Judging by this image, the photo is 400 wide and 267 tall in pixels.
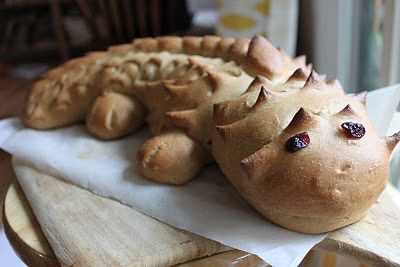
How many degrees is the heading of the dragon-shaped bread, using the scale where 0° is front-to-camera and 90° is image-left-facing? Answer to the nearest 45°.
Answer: approximately 315°
